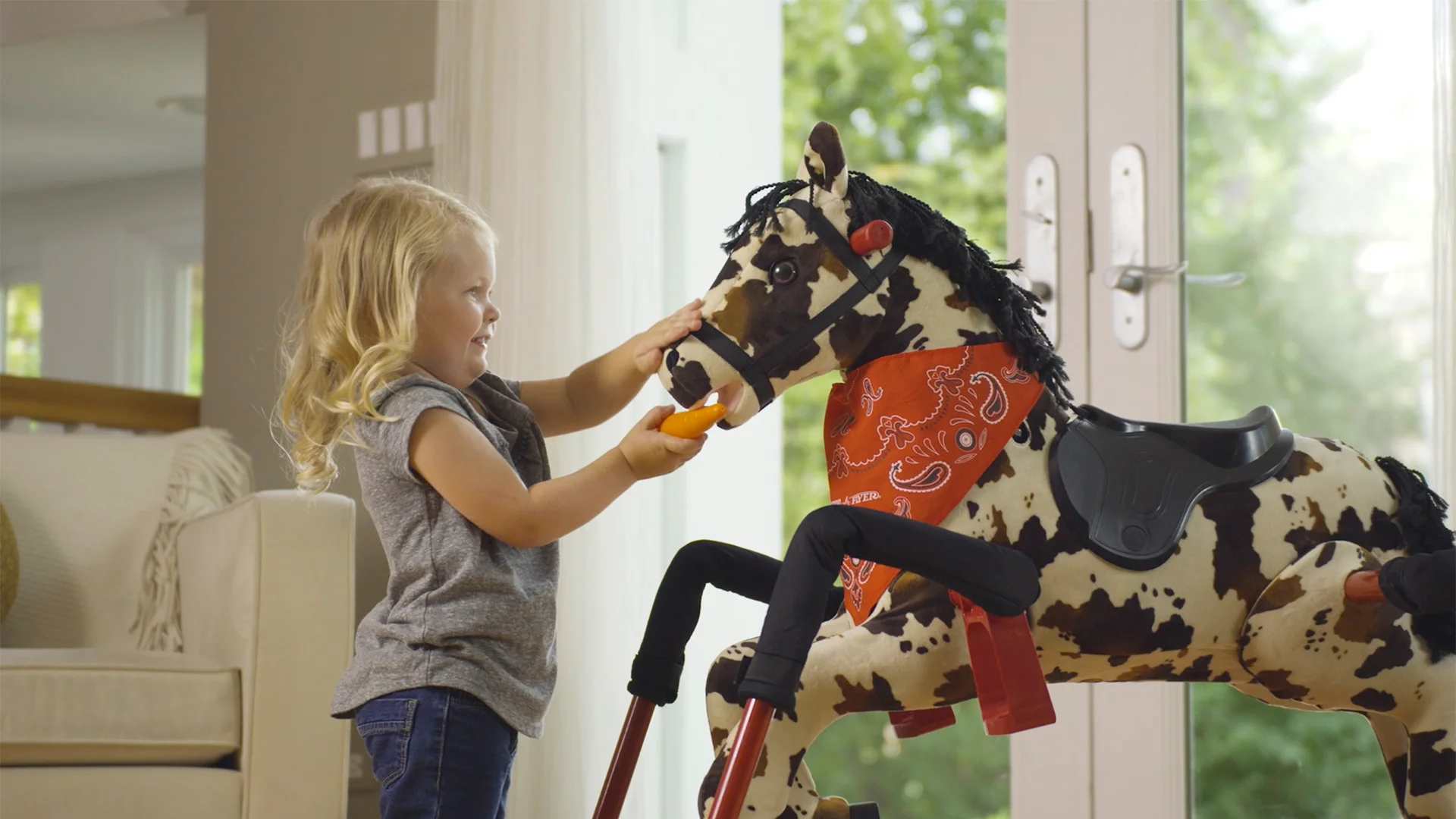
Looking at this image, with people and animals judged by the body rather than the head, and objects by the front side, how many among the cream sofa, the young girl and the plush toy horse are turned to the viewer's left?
1

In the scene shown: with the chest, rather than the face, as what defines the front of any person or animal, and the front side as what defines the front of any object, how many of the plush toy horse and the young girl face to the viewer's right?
1

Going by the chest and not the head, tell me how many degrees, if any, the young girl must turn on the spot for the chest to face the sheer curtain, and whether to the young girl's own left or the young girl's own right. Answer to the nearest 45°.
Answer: approximately 90° to the young girl's own left

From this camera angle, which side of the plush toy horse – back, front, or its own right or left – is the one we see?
left

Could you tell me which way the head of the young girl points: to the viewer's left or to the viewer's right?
to the viewer's right

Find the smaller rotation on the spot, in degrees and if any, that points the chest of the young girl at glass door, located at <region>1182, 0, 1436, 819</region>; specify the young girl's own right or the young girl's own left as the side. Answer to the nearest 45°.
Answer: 0° — they already face it

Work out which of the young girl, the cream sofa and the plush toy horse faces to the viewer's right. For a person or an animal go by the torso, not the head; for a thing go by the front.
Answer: the young girl

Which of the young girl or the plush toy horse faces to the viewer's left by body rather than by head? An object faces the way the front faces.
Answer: the plush toy horse

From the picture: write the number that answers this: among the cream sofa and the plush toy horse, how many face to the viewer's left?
1

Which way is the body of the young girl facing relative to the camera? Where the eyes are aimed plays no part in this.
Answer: to the viewer's right

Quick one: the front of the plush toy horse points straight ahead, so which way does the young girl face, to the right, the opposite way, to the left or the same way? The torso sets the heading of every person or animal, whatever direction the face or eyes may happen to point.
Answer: the opposite way

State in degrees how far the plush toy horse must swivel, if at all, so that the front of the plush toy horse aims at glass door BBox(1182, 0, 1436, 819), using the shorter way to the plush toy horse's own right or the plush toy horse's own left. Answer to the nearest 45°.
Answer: approximately 90° to the plush toy horse's own right

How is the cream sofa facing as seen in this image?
toward the camera
